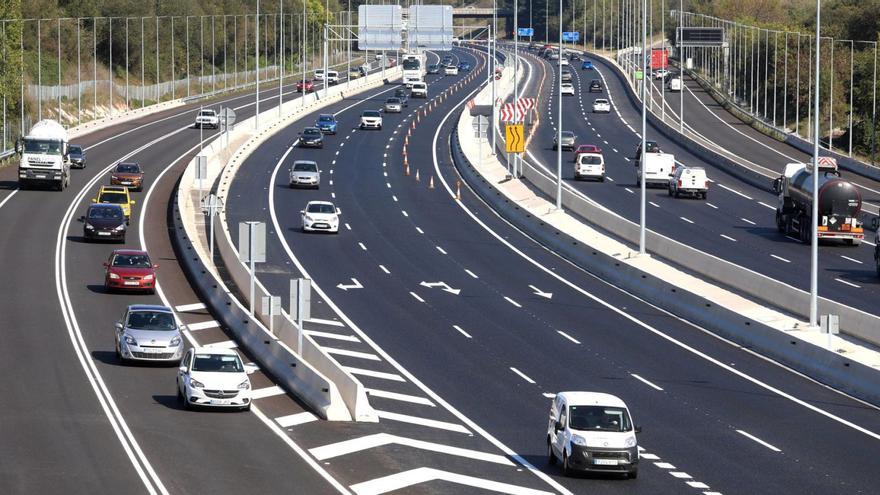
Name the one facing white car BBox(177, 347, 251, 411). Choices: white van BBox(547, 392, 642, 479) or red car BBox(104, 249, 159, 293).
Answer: the red car

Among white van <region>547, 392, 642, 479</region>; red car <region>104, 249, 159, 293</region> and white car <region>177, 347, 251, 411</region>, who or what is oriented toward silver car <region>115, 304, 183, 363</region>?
the red car

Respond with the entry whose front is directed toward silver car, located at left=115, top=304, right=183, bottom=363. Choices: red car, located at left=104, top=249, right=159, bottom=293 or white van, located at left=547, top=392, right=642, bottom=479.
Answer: the red car

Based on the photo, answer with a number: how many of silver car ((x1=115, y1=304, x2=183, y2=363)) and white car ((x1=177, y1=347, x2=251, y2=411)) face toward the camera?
2

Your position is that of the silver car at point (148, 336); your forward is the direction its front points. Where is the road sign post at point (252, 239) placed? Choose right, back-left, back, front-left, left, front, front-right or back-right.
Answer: back-left
